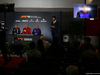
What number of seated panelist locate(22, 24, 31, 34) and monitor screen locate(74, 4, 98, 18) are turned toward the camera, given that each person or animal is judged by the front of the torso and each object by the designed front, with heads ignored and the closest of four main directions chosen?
2

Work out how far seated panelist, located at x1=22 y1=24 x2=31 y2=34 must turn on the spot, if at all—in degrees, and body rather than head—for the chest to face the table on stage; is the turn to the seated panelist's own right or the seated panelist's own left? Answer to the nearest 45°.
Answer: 0° — they already face it

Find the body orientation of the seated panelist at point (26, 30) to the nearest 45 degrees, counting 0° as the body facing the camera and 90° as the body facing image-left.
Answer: approximately 0°

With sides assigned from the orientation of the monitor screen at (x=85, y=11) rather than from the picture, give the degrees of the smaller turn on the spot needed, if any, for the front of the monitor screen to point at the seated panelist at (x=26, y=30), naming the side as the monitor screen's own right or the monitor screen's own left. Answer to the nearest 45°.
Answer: approximately 90° to the monitor screen's own right
